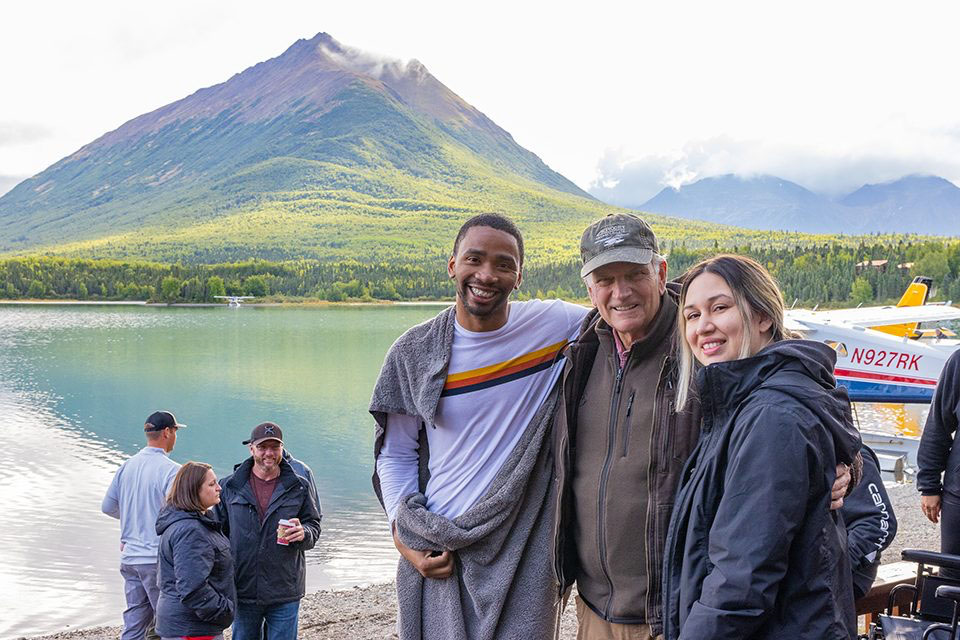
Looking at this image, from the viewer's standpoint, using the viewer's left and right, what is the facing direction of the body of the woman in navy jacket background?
facing to the right of the viewer

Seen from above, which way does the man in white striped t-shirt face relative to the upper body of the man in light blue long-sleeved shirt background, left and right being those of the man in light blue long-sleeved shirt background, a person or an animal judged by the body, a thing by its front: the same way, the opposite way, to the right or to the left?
the opposite way

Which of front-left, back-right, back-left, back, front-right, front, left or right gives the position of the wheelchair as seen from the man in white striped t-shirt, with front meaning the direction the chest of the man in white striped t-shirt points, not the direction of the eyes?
left

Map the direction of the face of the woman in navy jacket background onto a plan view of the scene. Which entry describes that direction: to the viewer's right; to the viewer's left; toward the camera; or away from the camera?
to the viewer's right

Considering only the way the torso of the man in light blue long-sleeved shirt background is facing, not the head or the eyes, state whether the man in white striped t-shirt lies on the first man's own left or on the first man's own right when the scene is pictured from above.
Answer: on the first man's own right

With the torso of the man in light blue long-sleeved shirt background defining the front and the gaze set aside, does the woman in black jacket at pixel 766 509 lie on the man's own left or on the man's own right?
on the man's own right

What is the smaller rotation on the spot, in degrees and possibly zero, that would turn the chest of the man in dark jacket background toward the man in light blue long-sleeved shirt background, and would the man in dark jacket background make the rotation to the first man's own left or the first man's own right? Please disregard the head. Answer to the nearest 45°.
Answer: approximately 135° to the first man's own right

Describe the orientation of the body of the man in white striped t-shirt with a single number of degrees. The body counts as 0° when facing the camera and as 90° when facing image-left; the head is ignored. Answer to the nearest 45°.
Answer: approximately 0°

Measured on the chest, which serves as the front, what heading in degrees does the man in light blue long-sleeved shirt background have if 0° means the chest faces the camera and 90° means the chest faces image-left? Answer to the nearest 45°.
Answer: approximately 225°
